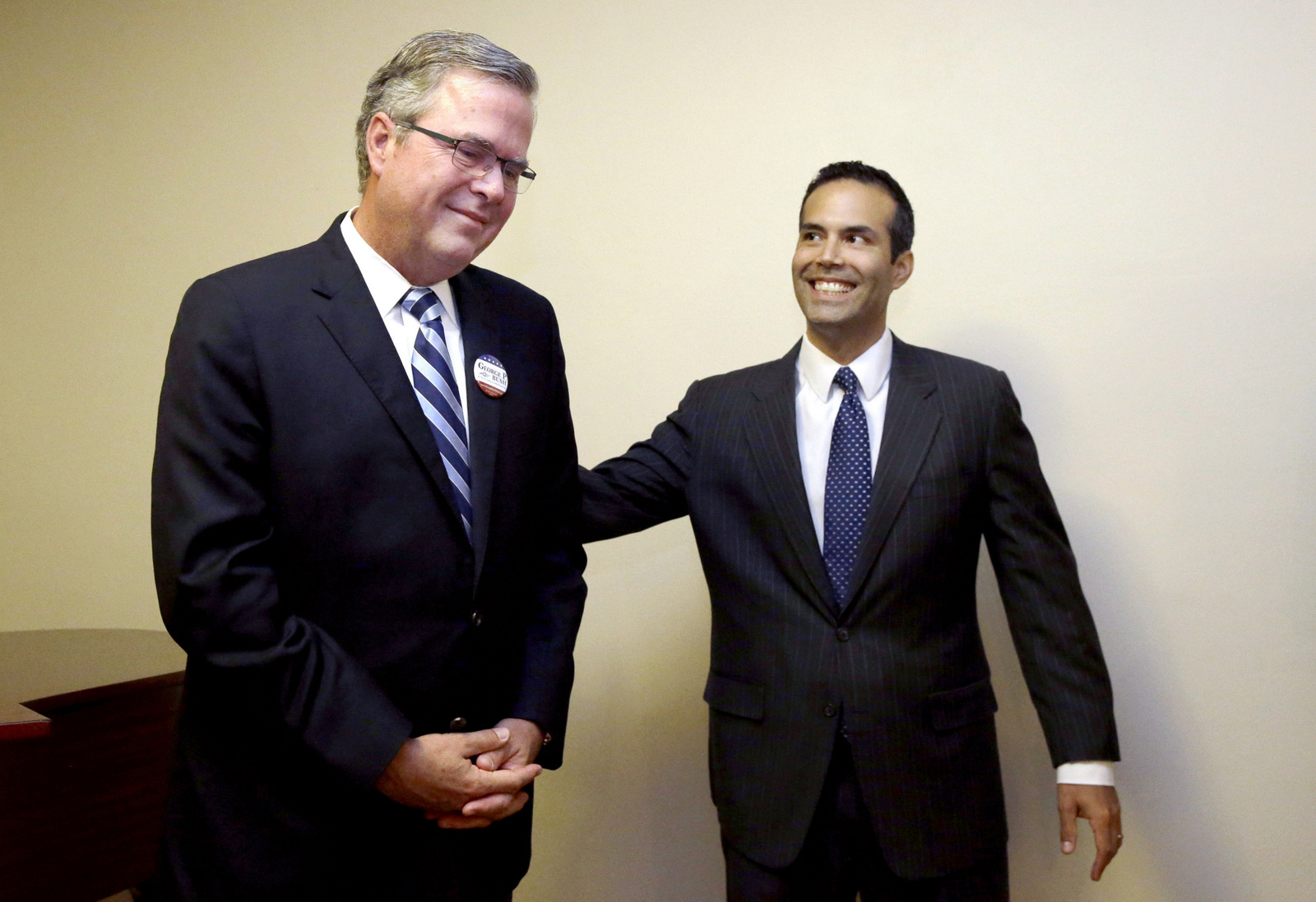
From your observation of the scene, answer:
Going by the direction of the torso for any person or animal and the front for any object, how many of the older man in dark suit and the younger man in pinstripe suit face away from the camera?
0

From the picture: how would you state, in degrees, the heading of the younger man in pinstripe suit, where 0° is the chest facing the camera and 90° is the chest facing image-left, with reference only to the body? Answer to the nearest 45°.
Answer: approximately 0°

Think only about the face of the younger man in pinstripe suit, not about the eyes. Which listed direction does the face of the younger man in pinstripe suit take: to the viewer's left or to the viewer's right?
to the viewer's left

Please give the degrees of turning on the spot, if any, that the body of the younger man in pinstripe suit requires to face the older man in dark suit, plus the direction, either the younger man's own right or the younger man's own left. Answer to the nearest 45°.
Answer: approximately 45° to the younger man's own right

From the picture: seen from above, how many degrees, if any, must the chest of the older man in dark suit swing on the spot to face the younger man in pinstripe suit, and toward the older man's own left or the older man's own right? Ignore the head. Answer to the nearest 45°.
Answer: approximately 45° to the older man's own left

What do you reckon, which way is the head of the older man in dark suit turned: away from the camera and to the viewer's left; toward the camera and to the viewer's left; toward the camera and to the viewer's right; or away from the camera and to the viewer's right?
toward the camera and to the viewer's right

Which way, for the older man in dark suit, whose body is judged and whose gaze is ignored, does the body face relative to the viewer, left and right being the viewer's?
facing the viewer and to the right of the viewer
